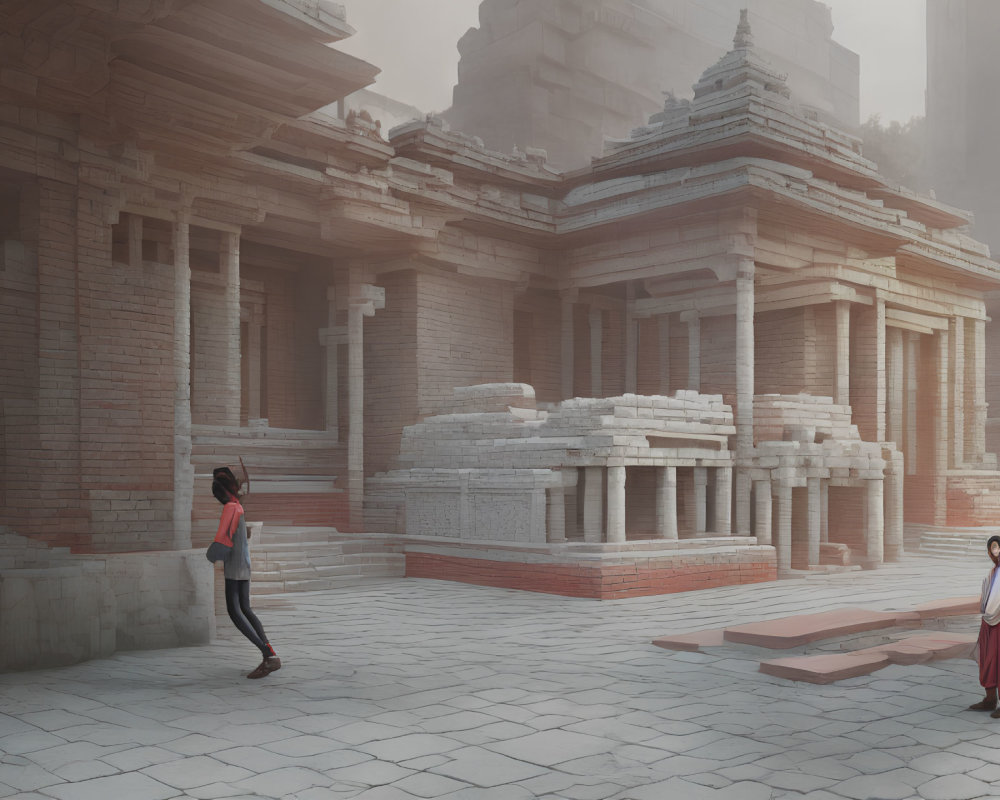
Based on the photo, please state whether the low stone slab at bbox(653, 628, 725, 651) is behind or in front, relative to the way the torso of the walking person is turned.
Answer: behind

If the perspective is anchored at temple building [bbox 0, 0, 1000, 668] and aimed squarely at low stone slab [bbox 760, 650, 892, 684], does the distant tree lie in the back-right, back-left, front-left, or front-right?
back-left

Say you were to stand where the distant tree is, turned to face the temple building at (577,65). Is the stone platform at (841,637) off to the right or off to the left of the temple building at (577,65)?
left

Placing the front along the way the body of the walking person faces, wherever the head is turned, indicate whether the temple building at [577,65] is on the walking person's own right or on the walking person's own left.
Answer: on the walking person's own right

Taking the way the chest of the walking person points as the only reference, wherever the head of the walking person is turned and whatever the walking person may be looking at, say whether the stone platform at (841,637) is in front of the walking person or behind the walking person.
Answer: behind

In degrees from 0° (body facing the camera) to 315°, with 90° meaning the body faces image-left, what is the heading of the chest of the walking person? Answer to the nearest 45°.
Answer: approximately 90°
